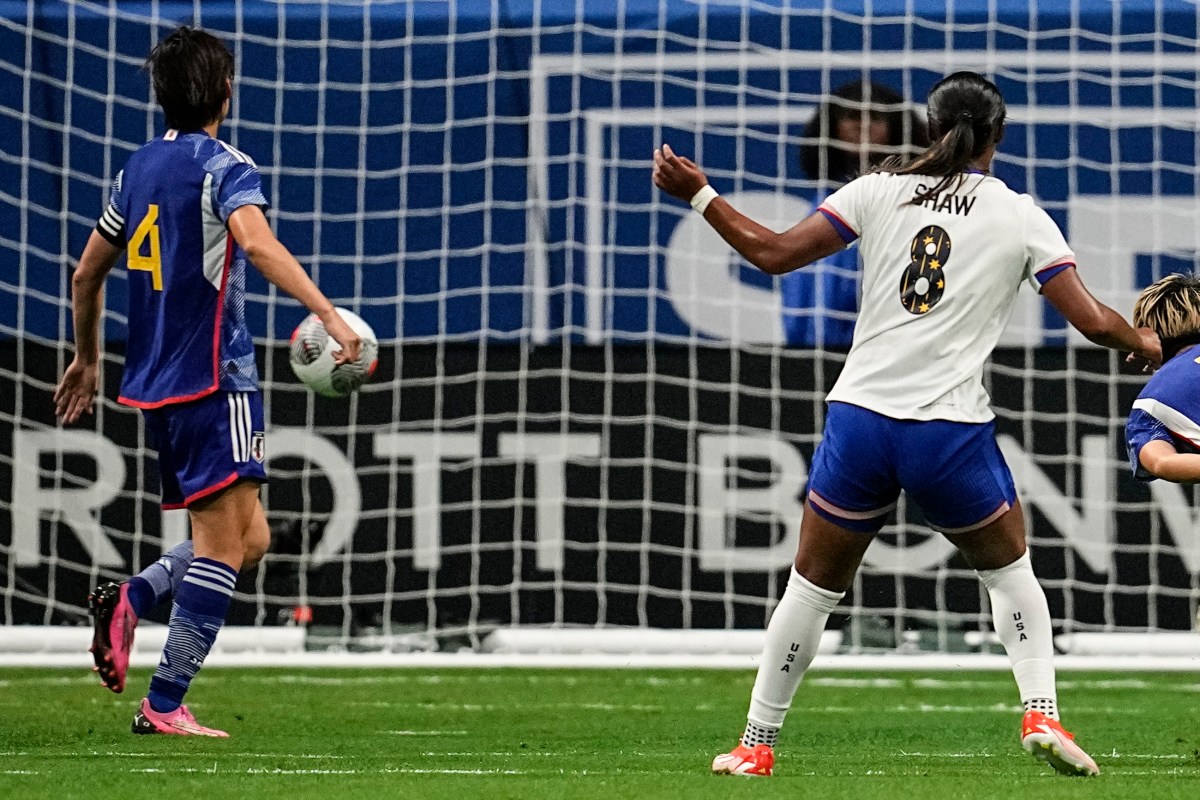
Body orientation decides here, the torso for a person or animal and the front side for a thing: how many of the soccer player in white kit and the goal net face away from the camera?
1

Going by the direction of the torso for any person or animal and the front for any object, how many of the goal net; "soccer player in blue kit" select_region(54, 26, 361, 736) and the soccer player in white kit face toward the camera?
1

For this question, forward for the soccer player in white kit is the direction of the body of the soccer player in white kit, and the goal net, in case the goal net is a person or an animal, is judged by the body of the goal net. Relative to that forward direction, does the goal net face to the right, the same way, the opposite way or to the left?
the opposite way

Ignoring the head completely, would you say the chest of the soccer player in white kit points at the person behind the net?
yes

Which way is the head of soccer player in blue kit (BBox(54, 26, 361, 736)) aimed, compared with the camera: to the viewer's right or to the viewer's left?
to the viewer's right

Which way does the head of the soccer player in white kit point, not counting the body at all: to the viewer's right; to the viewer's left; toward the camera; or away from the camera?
away from the camera

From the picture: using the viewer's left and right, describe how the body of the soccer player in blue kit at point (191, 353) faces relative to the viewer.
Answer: facing away from the viewer and to the right of the viewer

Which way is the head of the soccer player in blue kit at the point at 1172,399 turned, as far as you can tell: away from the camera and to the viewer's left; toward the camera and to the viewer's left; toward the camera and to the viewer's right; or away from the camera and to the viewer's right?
away from the camera and to the viewer's left

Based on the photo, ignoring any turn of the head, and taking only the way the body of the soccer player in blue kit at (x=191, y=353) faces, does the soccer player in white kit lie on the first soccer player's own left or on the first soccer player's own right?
on the first soccer player's own right

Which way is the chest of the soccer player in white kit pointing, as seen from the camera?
away from the camera
